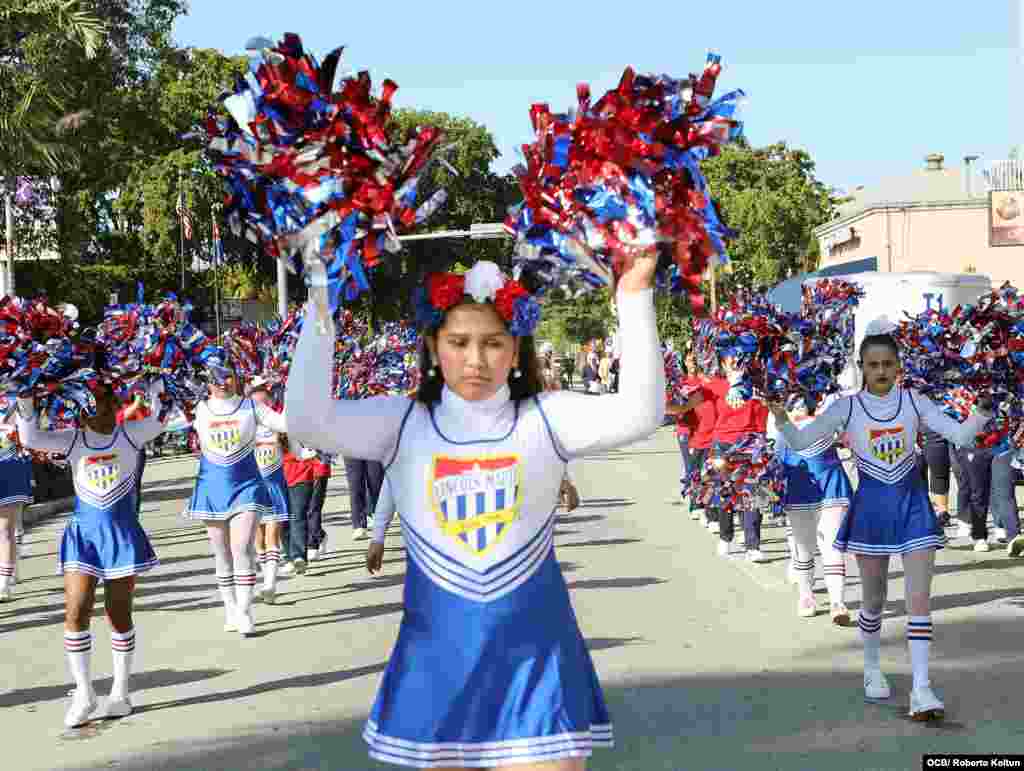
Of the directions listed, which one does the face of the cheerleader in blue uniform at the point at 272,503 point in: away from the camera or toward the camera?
toward the camera

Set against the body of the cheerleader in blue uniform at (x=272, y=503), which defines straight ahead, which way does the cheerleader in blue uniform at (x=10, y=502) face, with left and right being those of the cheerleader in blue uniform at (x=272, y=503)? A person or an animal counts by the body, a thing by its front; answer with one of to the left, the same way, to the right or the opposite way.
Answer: the same way

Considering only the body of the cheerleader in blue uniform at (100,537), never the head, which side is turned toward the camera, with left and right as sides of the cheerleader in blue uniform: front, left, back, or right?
front

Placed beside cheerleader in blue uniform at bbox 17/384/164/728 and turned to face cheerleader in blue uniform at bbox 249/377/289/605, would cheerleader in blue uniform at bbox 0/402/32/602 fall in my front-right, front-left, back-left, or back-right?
front-left

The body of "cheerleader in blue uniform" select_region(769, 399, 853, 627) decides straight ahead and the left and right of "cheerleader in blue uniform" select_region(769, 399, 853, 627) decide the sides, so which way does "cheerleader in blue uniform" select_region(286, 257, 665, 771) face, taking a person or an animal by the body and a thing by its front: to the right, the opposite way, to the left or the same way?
the same way

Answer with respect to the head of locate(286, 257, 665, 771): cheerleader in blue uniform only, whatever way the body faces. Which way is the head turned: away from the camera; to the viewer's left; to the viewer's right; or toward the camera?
toward the camera

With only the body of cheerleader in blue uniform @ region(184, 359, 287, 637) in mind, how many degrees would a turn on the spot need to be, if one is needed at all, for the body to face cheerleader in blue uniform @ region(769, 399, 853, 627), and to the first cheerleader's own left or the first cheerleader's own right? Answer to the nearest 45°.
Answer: approximately 90° to the first cheerleader's own left

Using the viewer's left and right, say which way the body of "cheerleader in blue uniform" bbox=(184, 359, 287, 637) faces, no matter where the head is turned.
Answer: facing the viewer

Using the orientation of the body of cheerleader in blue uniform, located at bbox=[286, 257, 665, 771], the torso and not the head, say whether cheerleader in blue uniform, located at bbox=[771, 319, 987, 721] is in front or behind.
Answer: behind

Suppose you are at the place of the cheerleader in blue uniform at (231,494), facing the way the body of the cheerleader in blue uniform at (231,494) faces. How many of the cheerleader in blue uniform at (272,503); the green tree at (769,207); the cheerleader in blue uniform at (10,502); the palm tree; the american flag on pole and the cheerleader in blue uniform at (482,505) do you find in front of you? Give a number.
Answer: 1

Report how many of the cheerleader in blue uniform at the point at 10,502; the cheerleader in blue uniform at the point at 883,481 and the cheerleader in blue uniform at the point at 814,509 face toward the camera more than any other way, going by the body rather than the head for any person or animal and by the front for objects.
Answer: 3

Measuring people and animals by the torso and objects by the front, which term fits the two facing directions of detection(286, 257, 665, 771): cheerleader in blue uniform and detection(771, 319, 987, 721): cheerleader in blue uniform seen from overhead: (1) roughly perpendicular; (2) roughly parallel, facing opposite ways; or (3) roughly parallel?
roughly parallel

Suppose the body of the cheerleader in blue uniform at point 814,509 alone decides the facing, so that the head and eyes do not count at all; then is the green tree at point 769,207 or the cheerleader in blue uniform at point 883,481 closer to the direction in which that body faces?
the cheerleader in blue uniform

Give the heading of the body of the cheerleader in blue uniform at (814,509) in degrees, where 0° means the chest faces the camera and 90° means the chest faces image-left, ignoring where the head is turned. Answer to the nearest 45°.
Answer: approximately 0°

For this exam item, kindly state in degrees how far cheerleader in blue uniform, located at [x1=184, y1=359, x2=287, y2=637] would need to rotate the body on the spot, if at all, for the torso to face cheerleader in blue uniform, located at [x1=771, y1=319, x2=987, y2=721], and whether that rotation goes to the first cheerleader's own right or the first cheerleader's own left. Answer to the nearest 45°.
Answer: approximately 45° to the first cheerleader's own left

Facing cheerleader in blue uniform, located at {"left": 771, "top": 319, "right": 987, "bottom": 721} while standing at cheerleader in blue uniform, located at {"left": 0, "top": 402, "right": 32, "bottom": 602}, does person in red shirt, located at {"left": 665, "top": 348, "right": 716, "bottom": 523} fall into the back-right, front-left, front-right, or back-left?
front-left

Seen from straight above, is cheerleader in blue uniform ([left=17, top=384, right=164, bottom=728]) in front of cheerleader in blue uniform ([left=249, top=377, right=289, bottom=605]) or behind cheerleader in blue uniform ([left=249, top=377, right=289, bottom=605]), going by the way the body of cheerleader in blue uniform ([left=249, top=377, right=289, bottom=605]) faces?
in front

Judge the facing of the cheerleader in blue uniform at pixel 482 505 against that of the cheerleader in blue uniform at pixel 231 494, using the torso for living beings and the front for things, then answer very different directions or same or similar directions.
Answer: same or similar directions
